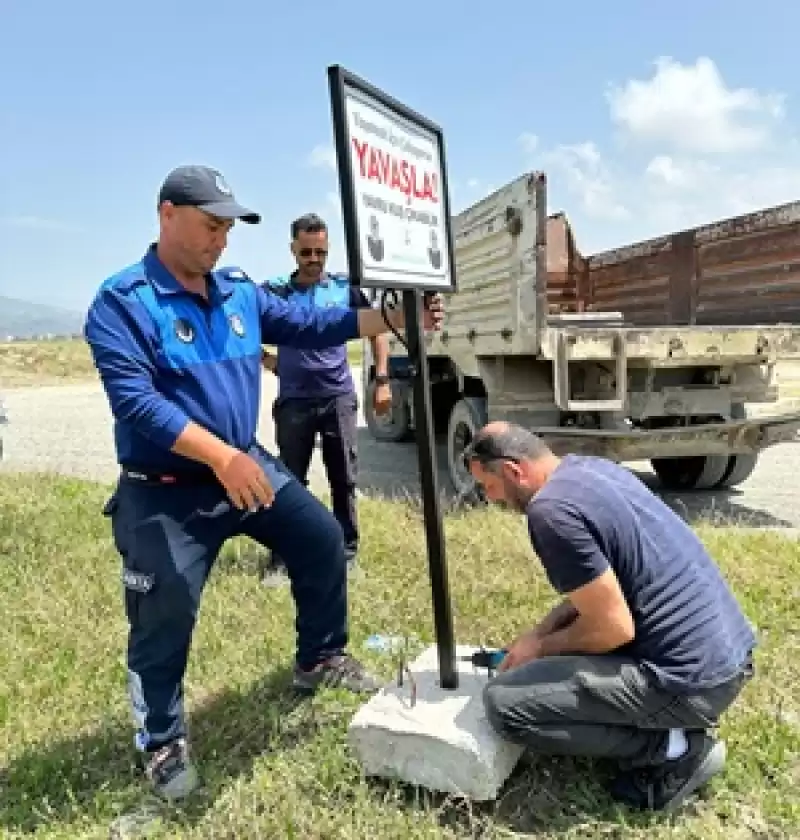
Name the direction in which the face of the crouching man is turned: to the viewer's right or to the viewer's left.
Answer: to the viewer's left

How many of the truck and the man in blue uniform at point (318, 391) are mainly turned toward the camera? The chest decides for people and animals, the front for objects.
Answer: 1

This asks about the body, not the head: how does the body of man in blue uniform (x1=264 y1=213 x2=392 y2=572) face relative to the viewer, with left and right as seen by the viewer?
facing the viewer

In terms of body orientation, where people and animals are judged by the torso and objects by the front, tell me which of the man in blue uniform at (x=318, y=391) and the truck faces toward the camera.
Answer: the man in blue uniform

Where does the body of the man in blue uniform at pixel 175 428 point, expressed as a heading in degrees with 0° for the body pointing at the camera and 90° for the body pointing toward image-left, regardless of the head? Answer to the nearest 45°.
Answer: approximately 315°

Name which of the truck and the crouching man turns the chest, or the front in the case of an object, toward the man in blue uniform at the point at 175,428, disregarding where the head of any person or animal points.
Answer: the crouching man

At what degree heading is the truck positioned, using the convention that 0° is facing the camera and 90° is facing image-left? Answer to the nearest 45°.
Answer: approximately 135°

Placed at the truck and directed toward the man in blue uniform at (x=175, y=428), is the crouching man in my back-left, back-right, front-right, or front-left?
front-left

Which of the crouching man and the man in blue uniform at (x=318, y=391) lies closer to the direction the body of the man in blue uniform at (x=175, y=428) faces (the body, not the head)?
the crouching man

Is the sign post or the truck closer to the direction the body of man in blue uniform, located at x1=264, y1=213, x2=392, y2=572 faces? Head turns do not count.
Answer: the sign post

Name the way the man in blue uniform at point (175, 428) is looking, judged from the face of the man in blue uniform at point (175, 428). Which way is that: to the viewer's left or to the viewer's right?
to the viewer's right

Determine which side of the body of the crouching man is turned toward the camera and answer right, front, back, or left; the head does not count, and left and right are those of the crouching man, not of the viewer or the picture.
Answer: left
